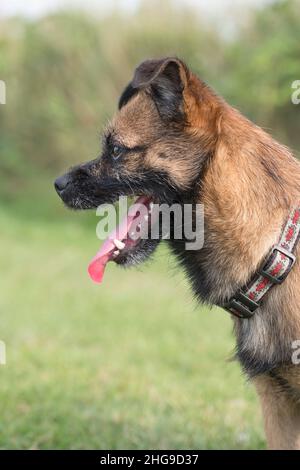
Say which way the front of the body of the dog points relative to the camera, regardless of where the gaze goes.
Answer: to the viewer's left
